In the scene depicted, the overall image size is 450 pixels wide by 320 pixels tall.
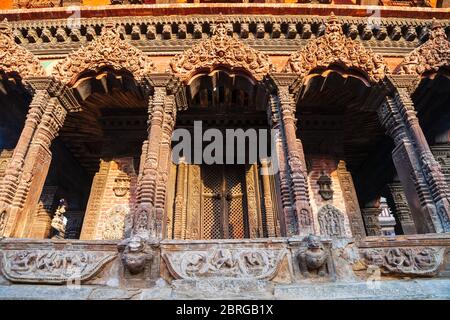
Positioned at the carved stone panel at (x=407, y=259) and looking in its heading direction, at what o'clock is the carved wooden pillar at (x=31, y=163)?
The carved wooden pillar is roughly at 2 o'clock from the carved stone panel.

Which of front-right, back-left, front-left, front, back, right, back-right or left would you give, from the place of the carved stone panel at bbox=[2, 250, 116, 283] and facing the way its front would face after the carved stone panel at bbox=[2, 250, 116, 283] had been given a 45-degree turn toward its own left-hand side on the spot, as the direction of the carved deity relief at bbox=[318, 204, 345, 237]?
front-left

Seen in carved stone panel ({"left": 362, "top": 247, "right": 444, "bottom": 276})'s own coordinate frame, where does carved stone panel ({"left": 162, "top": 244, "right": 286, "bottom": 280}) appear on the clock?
carved stone panel ({"left": 162, "top": 244, "right": 286, "bottom": 280}) is roughly at 2 o'clock from carved stone panel ({"left": 362, "top": 247, "right": 444, "bottom": 276}).

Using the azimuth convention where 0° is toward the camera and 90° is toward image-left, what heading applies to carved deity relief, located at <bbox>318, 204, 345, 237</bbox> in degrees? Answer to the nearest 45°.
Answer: approximately 0°

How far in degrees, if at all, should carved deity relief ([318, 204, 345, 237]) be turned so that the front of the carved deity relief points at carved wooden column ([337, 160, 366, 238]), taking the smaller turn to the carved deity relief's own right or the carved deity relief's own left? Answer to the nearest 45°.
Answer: approximately 90° to the carved deity relief's own left

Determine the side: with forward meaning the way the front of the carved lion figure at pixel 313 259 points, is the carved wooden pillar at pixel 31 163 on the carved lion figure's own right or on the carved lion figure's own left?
on the carved lion figure's own right

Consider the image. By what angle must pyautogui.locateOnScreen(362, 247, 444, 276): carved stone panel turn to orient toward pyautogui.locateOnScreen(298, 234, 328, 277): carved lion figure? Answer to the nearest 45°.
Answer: approximately 45° to its right
